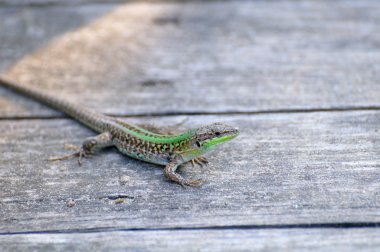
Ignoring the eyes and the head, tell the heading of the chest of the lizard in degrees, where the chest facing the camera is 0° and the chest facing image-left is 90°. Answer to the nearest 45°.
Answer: approximately 315°
